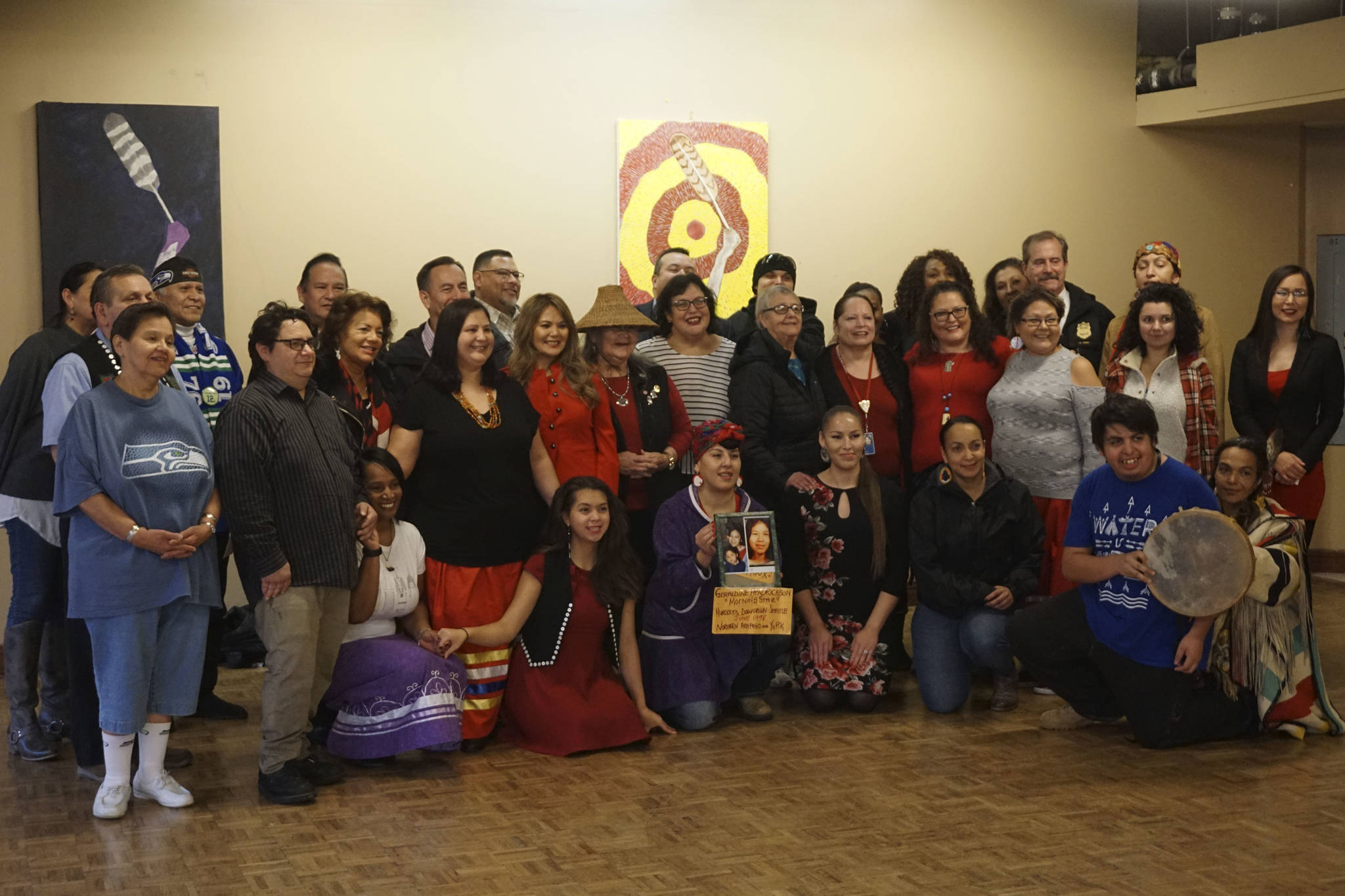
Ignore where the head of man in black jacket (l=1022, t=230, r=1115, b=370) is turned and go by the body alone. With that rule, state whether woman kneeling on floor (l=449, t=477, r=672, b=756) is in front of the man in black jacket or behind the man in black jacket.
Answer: in front

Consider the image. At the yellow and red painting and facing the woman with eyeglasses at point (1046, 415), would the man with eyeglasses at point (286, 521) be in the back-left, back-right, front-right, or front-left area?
front-right

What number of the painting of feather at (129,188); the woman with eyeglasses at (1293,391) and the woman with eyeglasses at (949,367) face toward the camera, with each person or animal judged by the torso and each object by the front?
3

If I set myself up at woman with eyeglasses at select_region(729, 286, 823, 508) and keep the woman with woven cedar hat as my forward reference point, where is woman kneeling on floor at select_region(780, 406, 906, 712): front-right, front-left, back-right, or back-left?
back-left

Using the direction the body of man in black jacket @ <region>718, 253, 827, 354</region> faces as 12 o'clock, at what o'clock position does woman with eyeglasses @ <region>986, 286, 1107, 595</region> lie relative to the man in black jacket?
The woman with eyeglasses is roughly at 10 o'clock from the man in black jacket.

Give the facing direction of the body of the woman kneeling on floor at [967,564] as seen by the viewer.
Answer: toward the camera

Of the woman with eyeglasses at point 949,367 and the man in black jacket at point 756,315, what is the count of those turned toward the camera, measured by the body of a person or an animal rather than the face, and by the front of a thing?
2

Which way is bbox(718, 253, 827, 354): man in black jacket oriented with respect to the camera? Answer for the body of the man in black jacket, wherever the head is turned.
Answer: toward the camera

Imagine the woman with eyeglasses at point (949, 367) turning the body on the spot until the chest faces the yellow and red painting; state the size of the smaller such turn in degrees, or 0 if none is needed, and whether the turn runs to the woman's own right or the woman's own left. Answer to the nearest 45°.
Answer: approximately 135° to the woman's own right

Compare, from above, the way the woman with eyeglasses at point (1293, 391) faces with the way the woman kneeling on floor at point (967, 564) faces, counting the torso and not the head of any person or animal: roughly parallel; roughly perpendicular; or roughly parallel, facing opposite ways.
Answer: roughly parallel

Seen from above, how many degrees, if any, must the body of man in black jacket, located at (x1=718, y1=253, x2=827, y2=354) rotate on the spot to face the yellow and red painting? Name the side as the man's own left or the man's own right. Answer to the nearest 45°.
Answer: approximately 180°

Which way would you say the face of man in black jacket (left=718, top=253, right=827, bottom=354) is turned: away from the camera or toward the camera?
toward the camera

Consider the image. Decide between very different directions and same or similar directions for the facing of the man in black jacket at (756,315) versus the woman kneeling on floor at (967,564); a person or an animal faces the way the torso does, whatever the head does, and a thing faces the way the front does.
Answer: same or similar directions

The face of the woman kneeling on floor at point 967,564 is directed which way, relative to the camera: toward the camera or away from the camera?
toward the camera

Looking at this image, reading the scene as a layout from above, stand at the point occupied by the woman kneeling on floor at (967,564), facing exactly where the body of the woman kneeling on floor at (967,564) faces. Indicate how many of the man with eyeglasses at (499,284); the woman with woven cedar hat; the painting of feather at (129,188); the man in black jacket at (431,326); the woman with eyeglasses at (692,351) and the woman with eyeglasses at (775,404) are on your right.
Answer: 6
